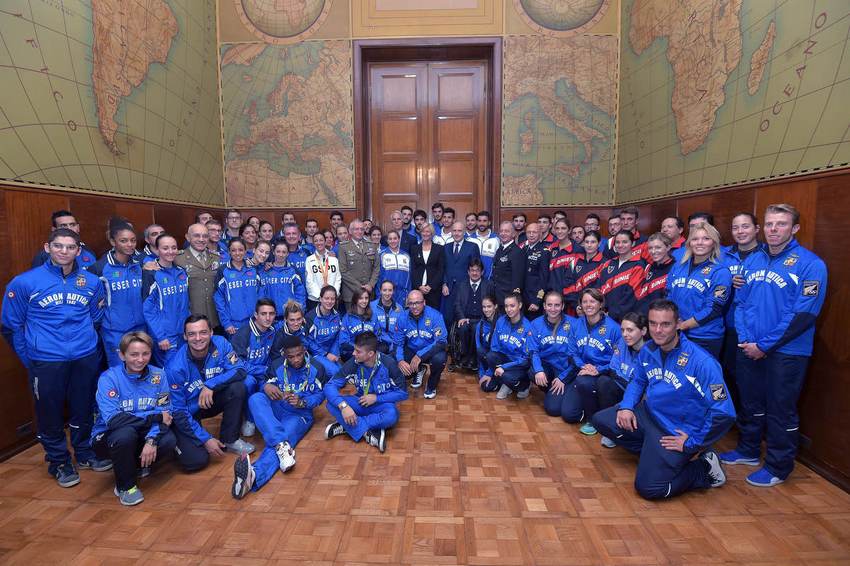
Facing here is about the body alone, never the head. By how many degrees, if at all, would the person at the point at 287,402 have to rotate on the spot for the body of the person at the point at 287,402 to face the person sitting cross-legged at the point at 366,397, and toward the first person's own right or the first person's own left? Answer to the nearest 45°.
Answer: approximately 90° to the first person's own left

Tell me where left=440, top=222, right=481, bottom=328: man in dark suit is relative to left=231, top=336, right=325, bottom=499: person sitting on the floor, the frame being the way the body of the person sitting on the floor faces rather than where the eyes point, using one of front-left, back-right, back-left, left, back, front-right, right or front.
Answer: back-left

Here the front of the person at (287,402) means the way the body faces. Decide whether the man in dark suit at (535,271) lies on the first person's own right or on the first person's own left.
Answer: on the first person's own left

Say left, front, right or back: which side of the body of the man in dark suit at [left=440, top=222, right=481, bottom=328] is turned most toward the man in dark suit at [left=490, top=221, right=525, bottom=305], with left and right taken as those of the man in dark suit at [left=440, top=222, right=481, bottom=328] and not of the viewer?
left

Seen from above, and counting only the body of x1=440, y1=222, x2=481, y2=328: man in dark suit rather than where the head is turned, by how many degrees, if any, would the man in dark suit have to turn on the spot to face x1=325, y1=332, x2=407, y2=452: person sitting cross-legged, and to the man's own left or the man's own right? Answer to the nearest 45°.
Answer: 0° — they already face them

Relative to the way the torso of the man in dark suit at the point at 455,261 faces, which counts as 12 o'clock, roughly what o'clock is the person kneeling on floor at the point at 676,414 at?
The person kneeling on floor is roughly at 11 o'clock from the man in dark suit.

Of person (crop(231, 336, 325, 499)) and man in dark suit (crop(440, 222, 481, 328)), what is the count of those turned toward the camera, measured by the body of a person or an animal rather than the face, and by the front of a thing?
2

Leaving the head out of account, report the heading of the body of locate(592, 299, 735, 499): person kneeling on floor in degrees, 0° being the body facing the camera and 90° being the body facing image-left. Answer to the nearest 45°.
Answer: approximately 45°

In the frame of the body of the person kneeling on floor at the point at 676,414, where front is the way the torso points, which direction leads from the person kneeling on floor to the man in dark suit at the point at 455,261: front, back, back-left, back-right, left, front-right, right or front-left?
right

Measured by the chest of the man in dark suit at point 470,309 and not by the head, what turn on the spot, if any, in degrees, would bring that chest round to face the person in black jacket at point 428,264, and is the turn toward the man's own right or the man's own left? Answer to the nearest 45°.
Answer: approximately 90° to the man's own right
